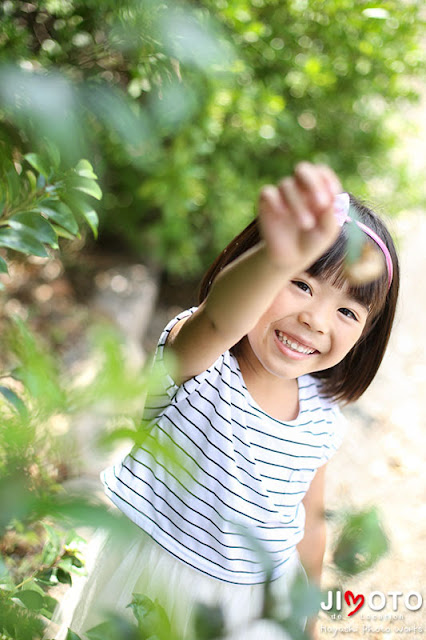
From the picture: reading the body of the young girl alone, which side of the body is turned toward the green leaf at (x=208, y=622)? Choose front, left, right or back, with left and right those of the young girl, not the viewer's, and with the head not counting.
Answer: front

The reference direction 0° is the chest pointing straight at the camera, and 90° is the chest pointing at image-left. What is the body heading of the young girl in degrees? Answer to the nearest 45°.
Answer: approximately 0°
